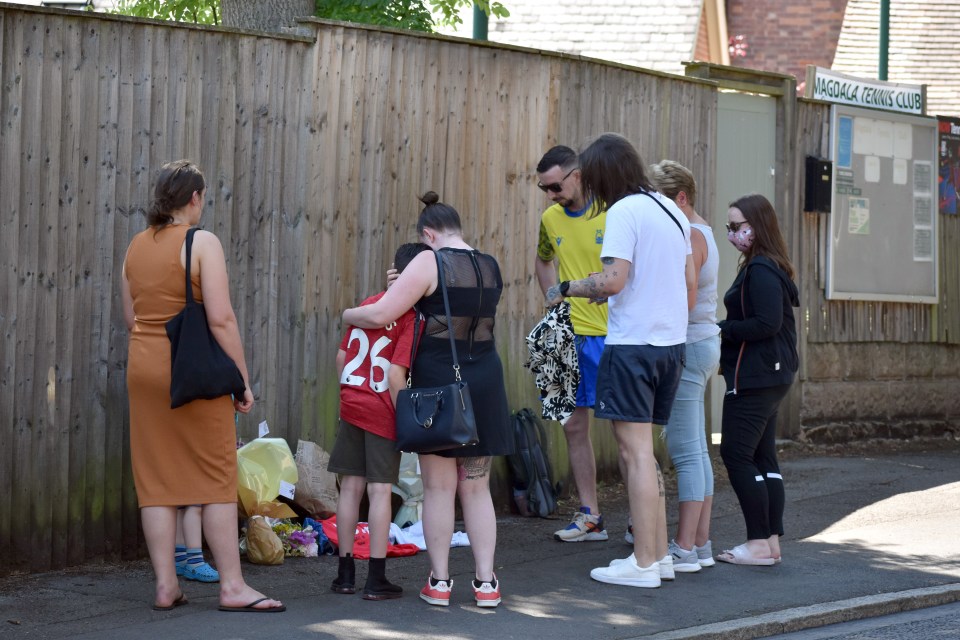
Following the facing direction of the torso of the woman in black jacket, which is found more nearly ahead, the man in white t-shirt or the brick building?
the man in white t-shirt

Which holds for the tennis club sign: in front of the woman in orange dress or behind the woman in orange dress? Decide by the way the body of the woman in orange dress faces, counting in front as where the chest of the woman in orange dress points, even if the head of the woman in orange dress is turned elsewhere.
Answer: in front

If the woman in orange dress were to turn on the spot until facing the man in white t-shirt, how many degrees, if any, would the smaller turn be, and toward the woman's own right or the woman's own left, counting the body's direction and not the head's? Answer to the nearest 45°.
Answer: approximately 45° to the woman's own right

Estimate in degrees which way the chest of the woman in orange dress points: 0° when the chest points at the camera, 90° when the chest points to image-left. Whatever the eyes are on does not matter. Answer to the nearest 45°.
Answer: approximately 225°

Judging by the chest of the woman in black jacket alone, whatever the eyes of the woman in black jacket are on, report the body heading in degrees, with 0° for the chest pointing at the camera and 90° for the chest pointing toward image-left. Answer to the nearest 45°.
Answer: approximately 90°

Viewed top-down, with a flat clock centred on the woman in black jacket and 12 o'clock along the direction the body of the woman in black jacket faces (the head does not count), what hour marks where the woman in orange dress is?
The woman in orange dress is roughly at 11 o'clock from the woman in black jacket.

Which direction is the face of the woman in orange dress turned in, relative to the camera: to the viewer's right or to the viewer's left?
to the viewer's right

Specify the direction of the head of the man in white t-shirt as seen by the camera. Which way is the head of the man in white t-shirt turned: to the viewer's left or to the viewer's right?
to the viewer's left

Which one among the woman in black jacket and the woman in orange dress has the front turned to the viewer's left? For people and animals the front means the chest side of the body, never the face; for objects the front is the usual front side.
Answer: the woman in black jacket

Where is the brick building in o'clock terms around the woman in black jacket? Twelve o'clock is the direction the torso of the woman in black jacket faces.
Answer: The brick building is roughly at 3 o'clock from the woman in black jacket.

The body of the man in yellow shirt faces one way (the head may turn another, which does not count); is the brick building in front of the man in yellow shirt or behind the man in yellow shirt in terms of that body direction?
behind

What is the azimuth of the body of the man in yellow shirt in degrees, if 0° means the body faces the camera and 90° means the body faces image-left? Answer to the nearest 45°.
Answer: approximately 45°

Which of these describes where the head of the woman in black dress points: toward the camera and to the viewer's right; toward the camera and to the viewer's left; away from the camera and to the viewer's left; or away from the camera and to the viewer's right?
away from the camera and to the viewer's left
